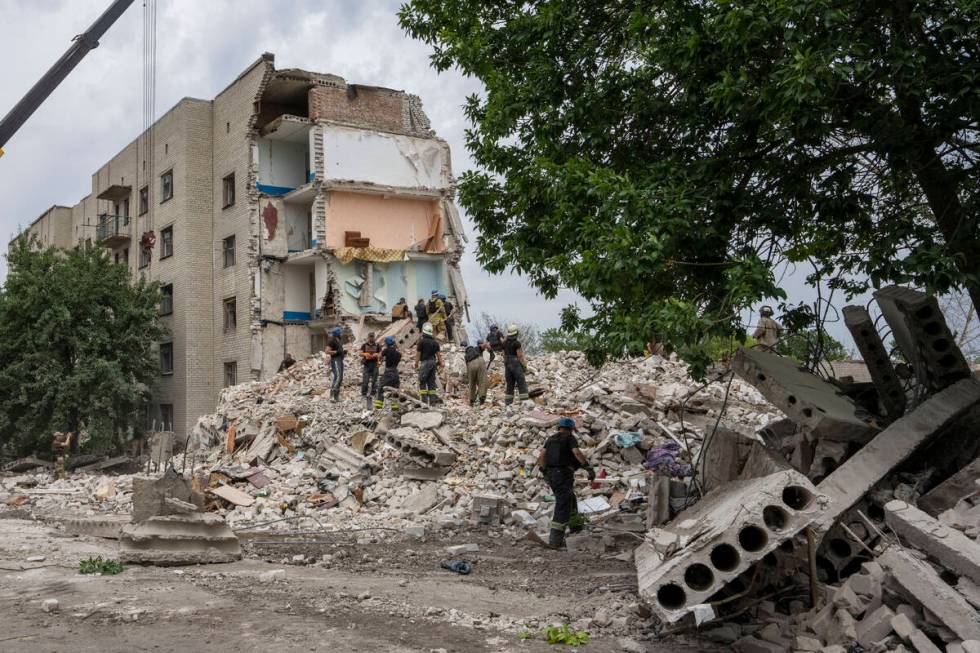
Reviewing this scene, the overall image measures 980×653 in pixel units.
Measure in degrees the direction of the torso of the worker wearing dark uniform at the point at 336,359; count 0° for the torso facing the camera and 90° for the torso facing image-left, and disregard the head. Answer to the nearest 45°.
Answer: approximately 270°

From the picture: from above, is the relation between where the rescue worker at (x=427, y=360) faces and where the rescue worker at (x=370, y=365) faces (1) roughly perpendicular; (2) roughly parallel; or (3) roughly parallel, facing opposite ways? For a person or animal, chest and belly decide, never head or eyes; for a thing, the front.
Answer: roughly parallel, facing opposite ways

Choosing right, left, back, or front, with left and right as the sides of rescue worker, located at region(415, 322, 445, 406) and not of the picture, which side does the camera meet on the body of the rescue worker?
back
